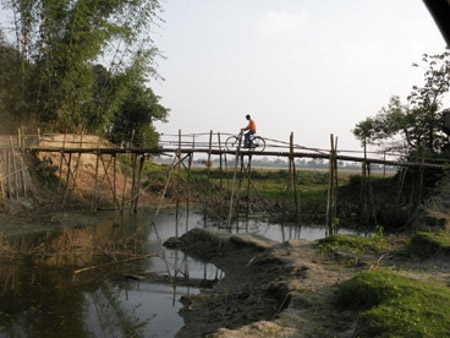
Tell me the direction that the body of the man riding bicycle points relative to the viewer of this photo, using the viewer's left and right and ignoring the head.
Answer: facing to the left of the viewer
